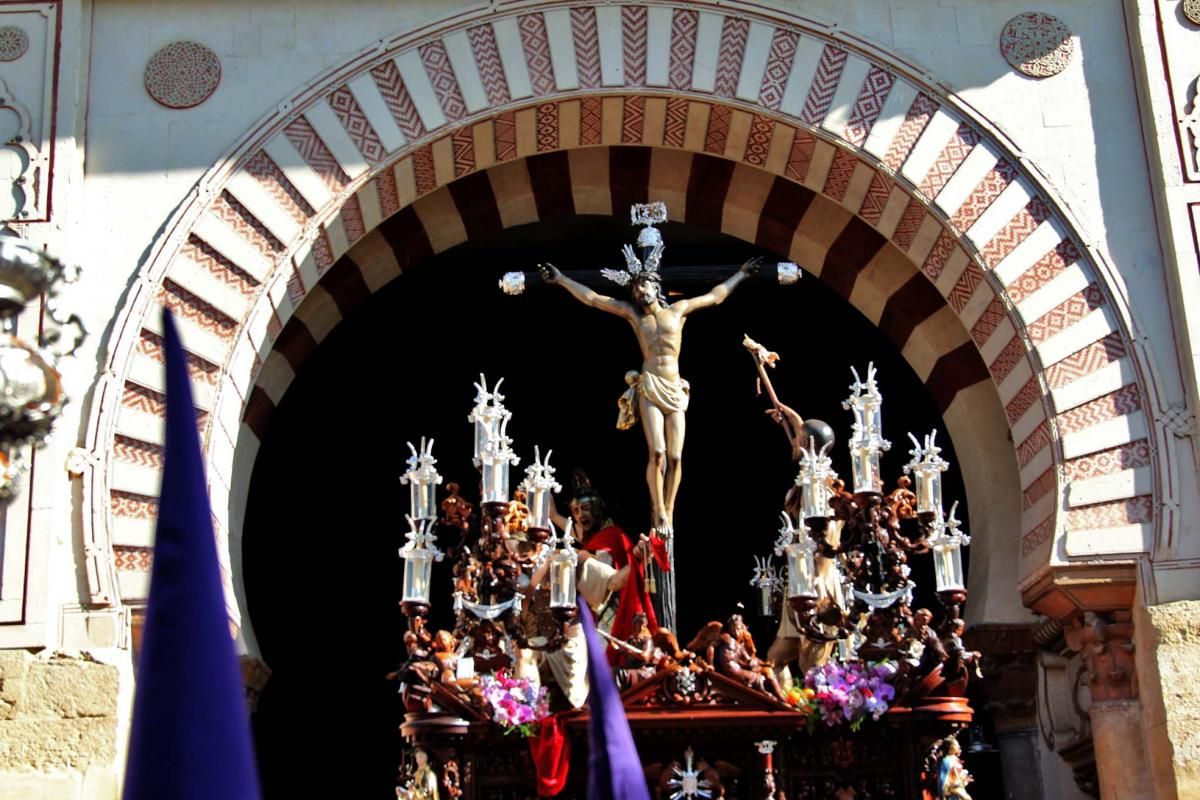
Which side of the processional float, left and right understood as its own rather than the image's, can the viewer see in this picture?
front
